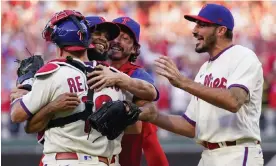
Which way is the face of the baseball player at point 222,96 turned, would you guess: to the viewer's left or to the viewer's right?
to the viewer's left

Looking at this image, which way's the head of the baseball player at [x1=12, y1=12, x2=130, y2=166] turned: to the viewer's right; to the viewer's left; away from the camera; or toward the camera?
away from the camera

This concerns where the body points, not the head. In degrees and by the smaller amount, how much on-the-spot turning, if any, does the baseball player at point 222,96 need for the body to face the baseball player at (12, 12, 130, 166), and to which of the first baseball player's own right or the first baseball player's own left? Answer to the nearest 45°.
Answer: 0° — they already face them

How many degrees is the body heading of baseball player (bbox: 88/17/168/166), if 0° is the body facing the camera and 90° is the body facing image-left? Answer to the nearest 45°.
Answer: approximately 45°
